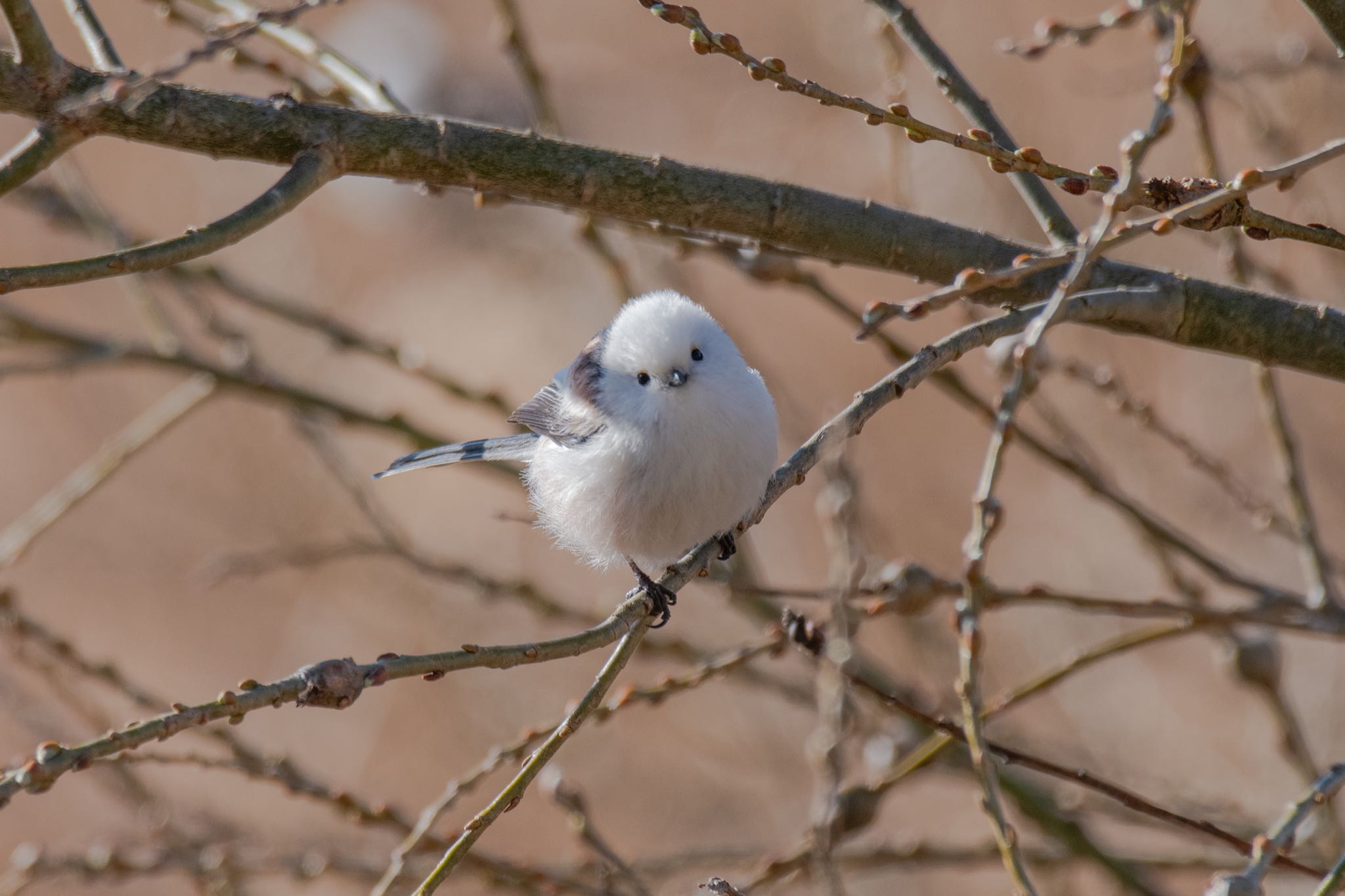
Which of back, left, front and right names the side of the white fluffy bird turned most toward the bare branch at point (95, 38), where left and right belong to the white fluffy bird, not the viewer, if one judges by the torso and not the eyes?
right

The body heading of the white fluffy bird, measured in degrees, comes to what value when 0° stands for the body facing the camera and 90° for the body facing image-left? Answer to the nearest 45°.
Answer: approximately 315°

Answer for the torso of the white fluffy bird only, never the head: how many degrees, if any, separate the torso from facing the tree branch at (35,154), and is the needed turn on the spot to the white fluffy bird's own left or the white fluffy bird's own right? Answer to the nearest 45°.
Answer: approximately 90° to the white fluffy bird's own right

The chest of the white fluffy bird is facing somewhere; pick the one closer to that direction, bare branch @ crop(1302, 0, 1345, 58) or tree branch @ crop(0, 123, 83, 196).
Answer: the bare branch

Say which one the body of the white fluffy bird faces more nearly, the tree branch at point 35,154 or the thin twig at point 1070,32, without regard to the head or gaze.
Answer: the thin twig

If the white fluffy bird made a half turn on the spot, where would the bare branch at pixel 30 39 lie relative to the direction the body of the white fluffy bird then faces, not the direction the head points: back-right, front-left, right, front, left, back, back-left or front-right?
left
